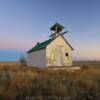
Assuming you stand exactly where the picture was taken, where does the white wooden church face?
facing the viewer and to the right of the viewer
